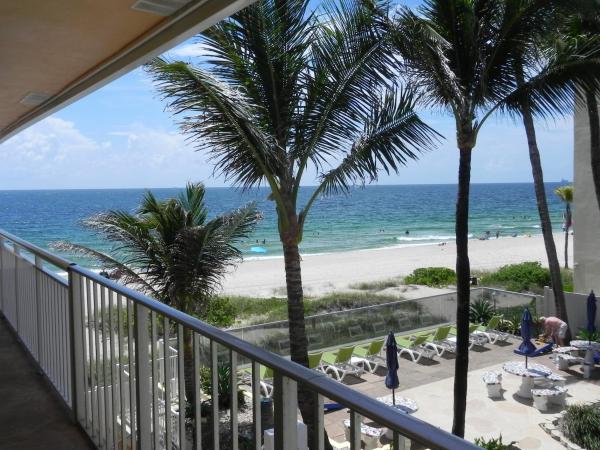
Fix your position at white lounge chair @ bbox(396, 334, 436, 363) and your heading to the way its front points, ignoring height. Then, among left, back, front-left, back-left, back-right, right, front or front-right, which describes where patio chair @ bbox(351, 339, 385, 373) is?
right

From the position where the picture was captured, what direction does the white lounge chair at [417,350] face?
facing the viewer and to the right of the viewer

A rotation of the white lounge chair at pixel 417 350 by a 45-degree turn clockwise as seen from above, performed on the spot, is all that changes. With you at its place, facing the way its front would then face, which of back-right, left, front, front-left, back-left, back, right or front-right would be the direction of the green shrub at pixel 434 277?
back

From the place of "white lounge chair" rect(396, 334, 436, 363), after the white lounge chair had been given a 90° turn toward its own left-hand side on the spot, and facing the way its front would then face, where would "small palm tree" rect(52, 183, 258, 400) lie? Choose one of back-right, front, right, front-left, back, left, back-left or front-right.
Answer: back

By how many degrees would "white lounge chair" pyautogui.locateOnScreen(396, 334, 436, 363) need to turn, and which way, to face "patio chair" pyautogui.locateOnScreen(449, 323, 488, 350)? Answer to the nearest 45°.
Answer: approximately 90° to its left

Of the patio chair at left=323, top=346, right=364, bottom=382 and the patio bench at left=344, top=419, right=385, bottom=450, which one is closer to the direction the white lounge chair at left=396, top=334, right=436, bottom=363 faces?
the patio bench

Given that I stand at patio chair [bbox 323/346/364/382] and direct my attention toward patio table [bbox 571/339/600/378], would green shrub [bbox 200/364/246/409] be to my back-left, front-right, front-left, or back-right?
back-right

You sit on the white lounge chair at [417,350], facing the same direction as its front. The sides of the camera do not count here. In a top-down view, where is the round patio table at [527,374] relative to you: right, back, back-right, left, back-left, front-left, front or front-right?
front

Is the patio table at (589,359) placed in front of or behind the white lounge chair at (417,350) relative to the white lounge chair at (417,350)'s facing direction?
in front

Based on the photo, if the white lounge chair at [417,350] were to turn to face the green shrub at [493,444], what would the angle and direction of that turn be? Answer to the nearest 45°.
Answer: approximately 45° to its right

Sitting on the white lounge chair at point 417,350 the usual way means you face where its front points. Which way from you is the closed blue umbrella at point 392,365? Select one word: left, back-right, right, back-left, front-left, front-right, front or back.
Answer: front-right
